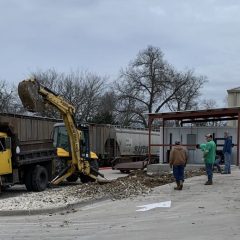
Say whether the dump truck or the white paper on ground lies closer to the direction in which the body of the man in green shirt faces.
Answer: the dump truck

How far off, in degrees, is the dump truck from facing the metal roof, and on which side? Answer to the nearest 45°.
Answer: approximately 180°

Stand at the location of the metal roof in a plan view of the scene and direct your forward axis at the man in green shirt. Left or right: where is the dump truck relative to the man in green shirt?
right

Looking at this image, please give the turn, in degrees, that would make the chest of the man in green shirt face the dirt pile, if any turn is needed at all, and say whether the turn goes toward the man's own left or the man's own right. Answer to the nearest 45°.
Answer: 0° — they already face it

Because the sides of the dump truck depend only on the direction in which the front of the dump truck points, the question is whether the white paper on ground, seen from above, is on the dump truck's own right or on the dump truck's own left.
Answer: on the dump truck's own left

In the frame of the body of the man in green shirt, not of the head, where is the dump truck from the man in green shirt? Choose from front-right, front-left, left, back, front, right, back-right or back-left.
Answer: front

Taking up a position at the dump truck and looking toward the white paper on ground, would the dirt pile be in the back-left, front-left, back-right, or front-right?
front-left

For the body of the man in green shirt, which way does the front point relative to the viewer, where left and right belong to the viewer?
facing to the left of the viewer

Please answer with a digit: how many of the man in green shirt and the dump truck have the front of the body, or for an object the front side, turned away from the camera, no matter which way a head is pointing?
0

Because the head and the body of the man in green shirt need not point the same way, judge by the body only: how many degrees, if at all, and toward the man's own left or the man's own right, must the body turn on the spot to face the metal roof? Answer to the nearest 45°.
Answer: approximately 90° to the man's own right

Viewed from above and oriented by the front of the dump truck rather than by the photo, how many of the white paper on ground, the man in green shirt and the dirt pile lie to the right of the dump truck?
0

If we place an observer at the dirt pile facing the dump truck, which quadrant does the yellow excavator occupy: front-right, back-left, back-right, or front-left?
front-right

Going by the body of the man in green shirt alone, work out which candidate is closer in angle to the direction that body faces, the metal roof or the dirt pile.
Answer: the dirt pile

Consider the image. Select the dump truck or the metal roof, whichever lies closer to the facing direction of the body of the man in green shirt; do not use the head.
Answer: the dump truck

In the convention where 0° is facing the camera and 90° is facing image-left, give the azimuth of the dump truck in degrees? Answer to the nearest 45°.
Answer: approximately 45°

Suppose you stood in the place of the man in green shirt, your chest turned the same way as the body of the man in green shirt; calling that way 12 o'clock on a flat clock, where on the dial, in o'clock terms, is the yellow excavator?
The yellow excavator is roughly at 1 o'clock from the man in green shirt.
